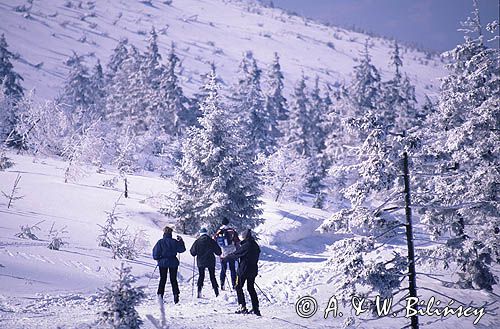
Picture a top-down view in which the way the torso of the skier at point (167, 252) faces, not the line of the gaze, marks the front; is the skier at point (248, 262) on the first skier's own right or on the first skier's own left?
on the first skier's own right

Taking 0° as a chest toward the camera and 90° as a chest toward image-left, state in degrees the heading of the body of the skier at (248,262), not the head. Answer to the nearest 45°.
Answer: approximately 135°

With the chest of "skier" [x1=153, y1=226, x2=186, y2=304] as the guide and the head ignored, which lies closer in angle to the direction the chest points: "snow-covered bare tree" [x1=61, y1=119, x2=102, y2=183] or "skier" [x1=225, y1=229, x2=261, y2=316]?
the snow-covered bare tree

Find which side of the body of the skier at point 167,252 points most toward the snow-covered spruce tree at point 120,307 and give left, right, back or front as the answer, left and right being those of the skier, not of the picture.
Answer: back

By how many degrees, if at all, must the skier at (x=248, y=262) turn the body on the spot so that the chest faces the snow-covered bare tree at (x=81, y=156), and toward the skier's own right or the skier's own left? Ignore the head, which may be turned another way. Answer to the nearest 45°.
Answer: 0° — they already face it

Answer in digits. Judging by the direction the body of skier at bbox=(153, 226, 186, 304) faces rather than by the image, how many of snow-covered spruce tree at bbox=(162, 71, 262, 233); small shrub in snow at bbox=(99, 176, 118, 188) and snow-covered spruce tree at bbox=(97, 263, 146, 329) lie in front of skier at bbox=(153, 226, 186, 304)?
2

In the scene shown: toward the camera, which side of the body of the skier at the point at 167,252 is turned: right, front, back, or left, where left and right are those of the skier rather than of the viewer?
back

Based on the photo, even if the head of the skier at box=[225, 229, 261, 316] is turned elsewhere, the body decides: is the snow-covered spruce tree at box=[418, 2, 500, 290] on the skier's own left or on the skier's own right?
on the skier's own right

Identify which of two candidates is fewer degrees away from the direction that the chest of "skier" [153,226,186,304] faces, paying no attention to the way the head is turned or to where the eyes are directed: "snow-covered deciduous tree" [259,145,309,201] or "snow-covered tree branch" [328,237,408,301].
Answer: the snow-covered deciduous tree

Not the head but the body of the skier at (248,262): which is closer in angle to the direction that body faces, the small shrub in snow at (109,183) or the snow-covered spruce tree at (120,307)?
the small shrub in snow

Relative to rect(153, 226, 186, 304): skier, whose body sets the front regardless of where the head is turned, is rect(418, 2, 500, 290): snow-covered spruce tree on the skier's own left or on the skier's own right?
on the skier's own right

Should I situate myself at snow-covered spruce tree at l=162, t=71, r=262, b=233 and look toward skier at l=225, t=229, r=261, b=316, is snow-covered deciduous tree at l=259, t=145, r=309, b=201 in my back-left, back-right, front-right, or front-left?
back-left
